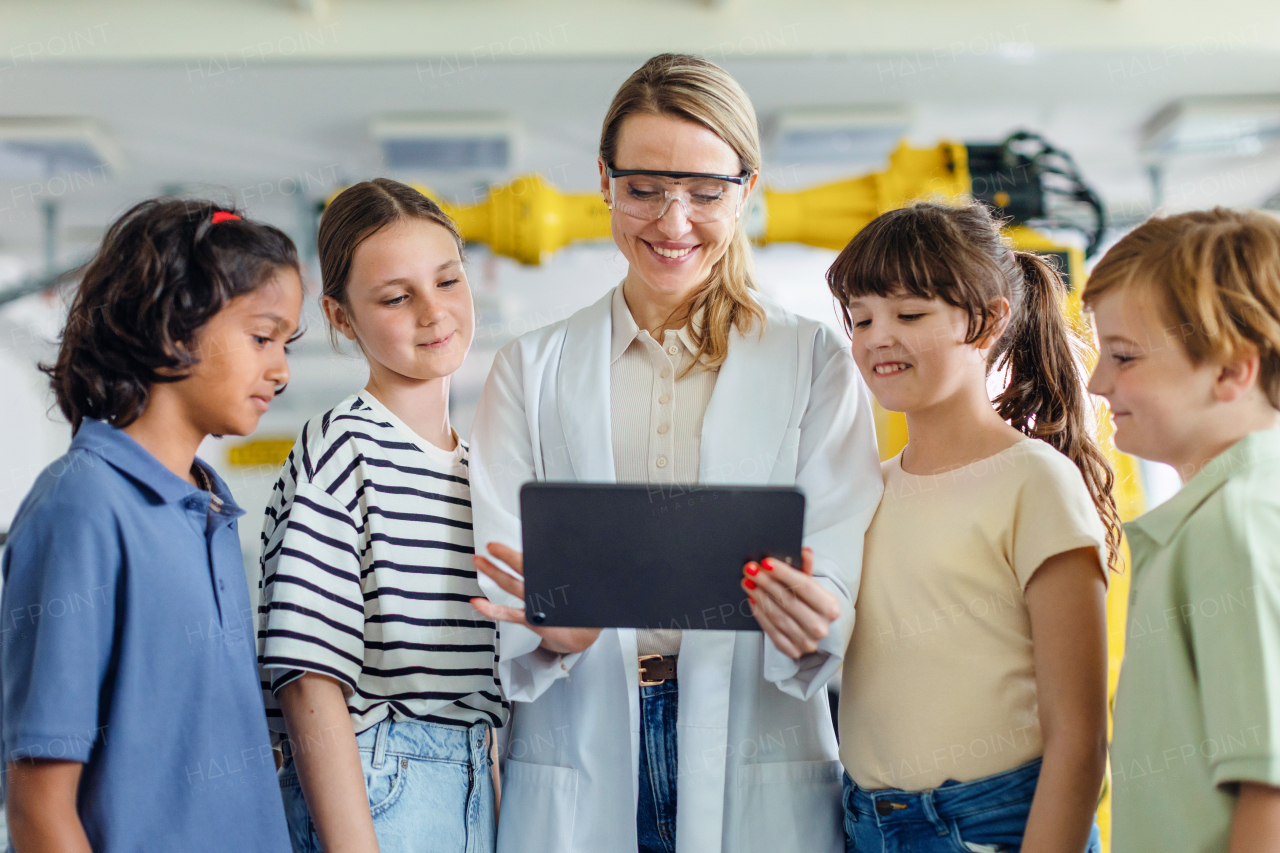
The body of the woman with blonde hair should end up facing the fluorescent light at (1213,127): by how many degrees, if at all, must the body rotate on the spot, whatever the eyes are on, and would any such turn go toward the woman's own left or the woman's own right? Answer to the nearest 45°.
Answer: approximately 135° to the woman's own left

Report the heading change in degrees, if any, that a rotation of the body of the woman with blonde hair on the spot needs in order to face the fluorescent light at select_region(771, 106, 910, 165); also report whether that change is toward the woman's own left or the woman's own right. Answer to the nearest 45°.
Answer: approximately 180°

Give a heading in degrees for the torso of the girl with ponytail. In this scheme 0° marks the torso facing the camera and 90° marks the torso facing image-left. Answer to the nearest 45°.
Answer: approximately 45°

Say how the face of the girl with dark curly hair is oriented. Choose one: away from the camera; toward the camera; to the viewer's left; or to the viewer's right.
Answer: to the viewer's right

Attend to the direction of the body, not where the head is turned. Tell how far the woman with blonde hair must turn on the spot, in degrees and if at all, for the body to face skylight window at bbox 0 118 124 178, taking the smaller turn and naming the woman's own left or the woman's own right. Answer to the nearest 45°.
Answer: approximately 135° to the woman's own right

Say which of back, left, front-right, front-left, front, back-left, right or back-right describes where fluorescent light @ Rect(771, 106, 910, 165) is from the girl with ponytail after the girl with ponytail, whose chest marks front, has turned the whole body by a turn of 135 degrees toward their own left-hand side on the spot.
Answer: left

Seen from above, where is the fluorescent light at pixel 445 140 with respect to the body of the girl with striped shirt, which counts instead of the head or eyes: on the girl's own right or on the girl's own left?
on the girl's own left

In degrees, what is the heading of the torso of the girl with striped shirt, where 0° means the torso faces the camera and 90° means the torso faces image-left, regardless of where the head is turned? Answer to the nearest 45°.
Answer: approximately 315°
